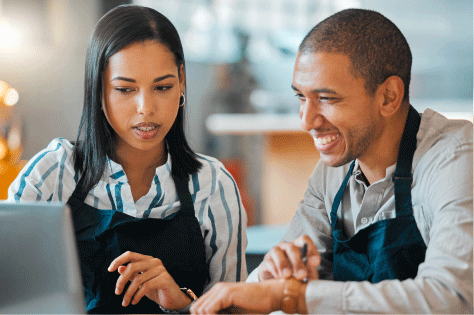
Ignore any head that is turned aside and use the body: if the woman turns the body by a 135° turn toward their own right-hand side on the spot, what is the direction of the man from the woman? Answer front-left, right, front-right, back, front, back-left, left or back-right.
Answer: back

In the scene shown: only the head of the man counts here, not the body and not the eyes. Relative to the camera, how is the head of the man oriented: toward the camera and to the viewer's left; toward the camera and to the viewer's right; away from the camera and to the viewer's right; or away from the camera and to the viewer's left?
toward the camera and to the viewer's left

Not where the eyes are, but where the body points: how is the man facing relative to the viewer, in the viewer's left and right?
facing the viewer and to the left of the viewer

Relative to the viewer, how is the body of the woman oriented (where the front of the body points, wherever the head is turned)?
toward the camera
